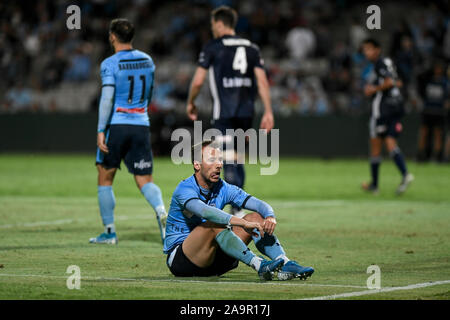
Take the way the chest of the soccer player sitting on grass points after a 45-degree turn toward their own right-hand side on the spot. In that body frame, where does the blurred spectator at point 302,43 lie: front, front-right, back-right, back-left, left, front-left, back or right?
back

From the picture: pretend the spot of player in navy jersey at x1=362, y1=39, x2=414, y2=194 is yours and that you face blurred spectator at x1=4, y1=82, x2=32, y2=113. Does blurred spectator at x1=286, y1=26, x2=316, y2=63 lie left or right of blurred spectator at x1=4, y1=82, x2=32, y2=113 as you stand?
right

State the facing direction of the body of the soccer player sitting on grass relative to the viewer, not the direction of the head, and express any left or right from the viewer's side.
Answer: facing the viewer and to the right of the viewer

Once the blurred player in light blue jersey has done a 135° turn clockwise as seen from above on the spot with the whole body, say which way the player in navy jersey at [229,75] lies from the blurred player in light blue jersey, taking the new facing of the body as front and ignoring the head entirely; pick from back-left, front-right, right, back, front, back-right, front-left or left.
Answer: front-left

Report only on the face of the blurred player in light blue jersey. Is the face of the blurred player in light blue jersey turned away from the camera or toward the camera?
away from the camera

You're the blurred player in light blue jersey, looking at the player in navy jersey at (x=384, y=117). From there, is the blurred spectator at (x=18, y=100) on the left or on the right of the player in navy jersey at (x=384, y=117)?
left

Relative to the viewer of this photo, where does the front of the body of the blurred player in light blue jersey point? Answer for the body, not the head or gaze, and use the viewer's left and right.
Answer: facing away from the viewer and to the left of the viewer
